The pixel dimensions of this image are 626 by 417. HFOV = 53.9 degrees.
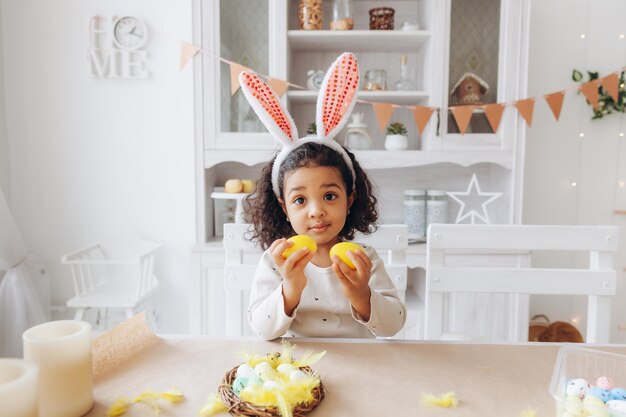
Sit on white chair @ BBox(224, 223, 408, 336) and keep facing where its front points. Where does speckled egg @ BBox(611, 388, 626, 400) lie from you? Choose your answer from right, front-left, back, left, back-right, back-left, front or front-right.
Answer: front-left

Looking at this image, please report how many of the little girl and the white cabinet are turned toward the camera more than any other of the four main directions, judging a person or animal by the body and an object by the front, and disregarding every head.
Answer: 2

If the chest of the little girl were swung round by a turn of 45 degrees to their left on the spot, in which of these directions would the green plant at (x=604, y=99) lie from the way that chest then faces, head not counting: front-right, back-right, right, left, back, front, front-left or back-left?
left

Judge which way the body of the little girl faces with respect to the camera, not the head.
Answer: toward the camera

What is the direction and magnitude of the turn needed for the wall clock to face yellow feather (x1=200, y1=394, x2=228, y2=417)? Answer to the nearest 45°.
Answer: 0° — it already faces it

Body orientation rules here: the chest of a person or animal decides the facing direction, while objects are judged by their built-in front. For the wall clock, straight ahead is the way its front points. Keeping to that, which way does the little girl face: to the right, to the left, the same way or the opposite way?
the same way

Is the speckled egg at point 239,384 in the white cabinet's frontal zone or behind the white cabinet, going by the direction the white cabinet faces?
frontal zone

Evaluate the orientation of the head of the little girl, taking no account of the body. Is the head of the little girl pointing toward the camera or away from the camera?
toward the camera

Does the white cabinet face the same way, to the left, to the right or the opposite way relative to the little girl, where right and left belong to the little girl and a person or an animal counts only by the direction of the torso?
the same way

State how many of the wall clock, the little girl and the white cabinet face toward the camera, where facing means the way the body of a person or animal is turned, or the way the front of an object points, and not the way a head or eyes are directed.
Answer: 3

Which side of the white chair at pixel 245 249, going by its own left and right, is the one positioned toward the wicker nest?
front

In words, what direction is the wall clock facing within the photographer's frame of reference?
facing the viewer

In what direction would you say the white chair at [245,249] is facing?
toward the camera

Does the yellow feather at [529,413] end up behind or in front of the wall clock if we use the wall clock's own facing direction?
in front
